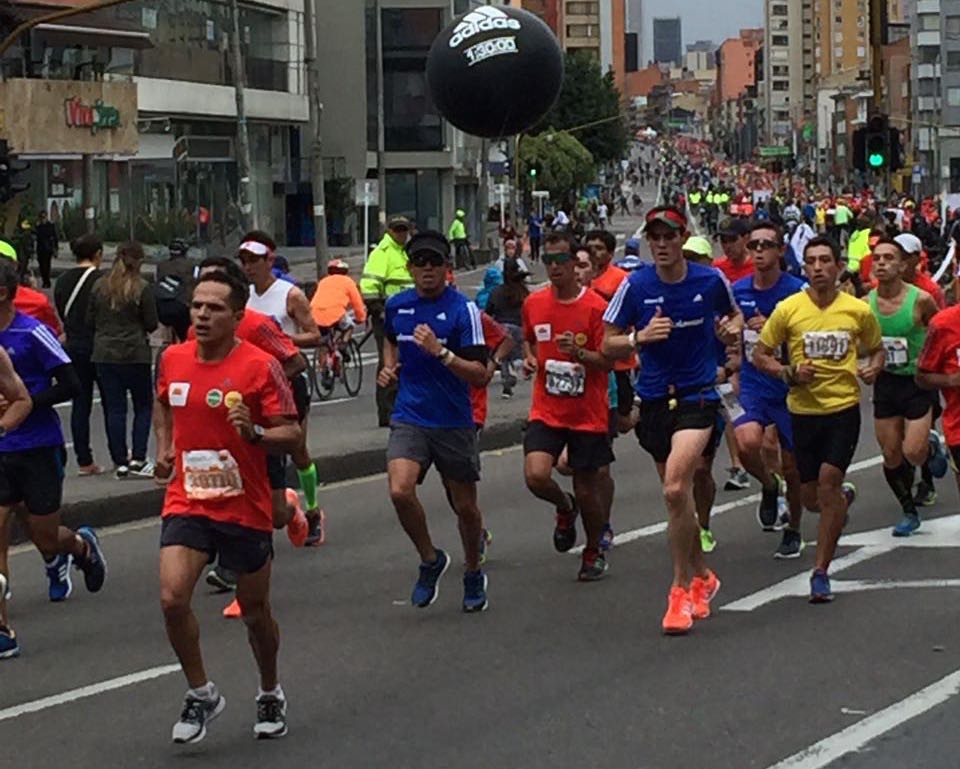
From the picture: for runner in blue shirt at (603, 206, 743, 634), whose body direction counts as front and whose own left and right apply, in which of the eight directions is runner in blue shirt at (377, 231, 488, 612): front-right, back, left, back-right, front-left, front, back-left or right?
right

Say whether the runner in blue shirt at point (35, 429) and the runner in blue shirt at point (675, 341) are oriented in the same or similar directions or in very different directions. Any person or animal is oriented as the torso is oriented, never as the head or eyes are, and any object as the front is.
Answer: same or similar directions

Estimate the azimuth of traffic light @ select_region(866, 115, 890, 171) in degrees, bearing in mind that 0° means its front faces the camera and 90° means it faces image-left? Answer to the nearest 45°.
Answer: approximately 0°

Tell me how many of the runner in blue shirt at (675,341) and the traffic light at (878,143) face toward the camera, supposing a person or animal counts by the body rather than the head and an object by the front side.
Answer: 2

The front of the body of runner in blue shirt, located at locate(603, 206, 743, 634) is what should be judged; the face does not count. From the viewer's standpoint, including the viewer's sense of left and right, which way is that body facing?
facing the viewer

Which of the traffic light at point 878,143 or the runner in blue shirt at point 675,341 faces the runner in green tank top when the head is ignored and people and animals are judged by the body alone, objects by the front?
the traffic light

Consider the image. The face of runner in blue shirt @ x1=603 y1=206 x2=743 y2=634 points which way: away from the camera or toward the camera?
toward the camera

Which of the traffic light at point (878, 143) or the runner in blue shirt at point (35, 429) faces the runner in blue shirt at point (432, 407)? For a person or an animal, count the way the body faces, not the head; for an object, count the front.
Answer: the traffic light

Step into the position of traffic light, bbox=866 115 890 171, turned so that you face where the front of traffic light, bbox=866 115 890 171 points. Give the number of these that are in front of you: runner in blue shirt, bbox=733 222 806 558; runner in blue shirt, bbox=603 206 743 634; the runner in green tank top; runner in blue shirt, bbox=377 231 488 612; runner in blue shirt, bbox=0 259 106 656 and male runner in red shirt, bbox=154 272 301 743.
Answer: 6

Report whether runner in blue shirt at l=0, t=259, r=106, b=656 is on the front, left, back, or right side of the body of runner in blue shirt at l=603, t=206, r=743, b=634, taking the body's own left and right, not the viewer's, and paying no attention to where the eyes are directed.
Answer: right

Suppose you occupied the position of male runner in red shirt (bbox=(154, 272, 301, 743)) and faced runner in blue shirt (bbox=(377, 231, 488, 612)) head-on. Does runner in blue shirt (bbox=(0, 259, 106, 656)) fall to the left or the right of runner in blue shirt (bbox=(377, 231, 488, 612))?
left

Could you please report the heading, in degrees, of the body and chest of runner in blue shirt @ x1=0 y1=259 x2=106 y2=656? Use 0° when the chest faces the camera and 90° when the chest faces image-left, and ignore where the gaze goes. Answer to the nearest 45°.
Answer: approximately 45°

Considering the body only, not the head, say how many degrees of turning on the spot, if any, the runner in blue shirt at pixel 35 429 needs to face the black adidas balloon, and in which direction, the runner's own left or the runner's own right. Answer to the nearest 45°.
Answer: approximately 180°

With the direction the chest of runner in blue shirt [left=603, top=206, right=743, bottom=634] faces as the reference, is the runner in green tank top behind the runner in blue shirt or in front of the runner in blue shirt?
behind

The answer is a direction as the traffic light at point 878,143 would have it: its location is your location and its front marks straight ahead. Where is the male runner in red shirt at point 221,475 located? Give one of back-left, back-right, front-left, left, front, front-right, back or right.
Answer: front

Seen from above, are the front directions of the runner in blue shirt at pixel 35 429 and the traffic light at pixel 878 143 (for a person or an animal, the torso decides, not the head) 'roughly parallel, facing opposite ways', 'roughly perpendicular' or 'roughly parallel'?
roughly parallel

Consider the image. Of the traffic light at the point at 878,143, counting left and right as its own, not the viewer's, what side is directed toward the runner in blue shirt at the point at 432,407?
front
